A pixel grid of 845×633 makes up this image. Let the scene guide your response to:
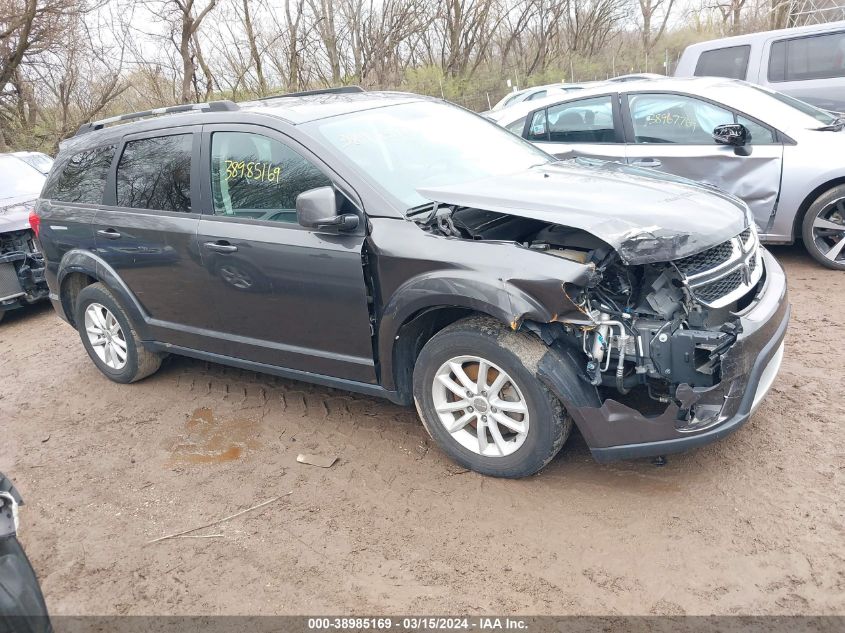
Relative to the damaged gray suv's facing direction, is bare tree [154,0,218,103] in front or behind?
behind

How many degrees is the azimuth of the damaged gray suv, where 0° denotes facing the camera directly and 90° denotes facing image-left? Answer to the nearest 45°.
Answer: approximately 315°

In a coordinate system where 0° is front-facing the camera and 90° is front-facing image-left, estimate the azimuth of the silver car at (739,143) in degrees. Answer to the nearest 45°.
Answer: approximately 270°

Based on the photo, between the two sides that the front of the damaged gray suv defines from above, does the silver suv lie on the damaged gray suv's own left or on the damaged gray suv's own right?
on the damaged gray suv's own left

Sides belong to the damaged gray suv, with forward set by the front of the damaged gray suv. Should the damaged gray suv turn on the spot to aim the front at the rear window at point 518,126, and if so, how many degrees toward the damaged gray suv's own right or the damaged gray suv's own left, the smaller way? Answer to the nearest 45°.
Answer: approximately 135° to the damaged gray suv's own left

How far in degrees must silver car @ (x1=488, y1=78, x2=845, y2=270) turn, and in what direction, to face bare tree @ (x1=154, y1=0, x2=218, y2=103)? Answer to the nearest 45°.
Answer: approximately 135° to its left
